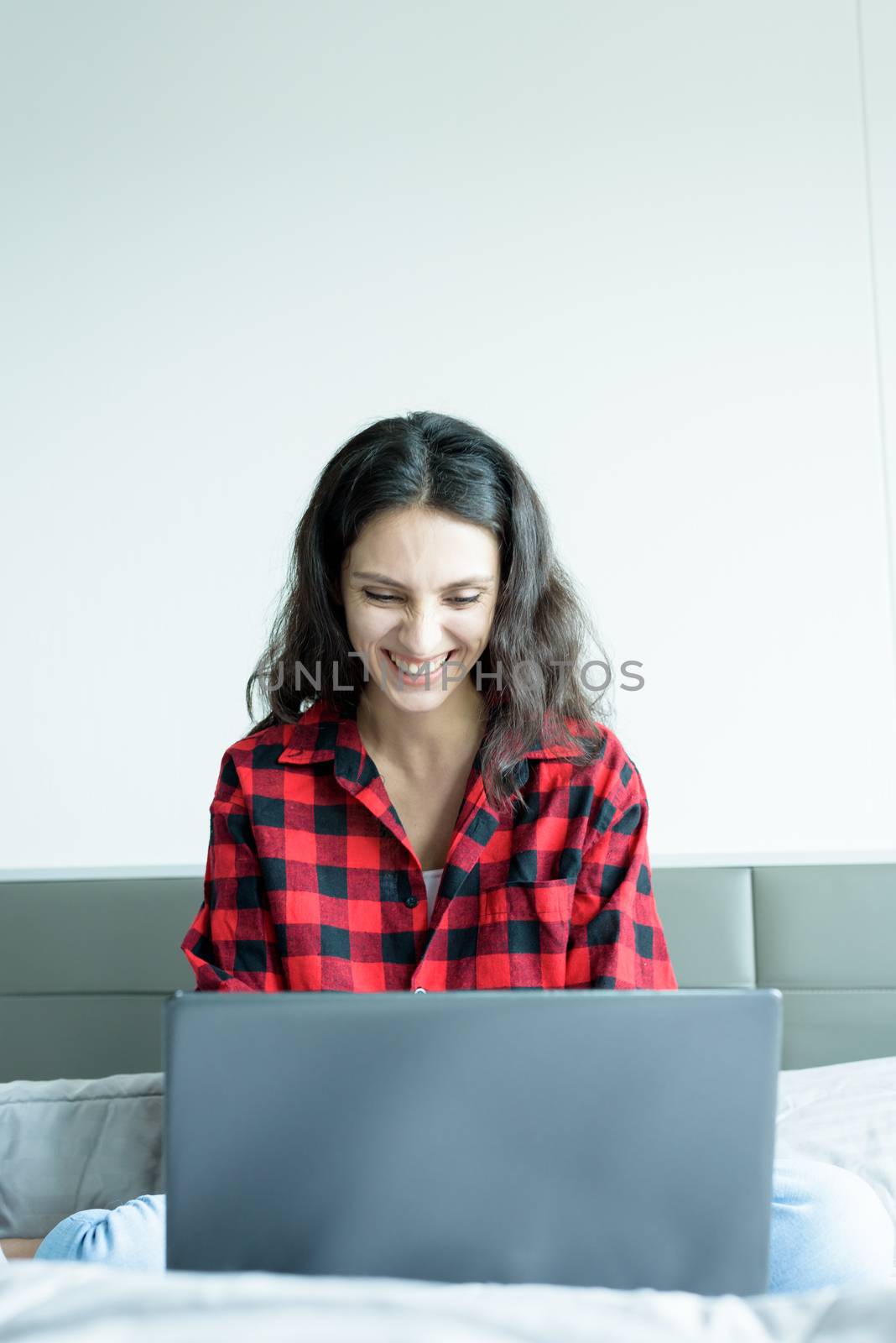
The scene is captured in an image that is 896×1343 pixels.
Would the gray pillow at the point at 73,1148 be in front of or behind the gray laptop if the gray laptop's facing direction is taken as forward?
in front

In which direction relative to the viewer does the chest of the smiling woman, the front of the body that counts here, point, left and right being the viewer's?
facing the viewer

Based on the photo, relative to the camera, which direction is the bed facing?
toward the camera

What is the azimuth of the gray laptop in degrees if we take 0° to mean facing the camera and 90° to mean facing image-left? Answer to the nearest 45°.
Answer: approximately 180°

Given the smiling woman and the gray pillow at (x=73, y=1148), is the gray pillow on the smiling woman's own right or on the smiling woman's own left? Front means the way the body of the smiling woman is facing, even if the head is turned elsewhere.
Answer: on the smiling woman's own right

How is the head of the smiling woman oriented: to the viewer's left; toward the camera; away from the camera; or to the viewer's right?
toward the camera
